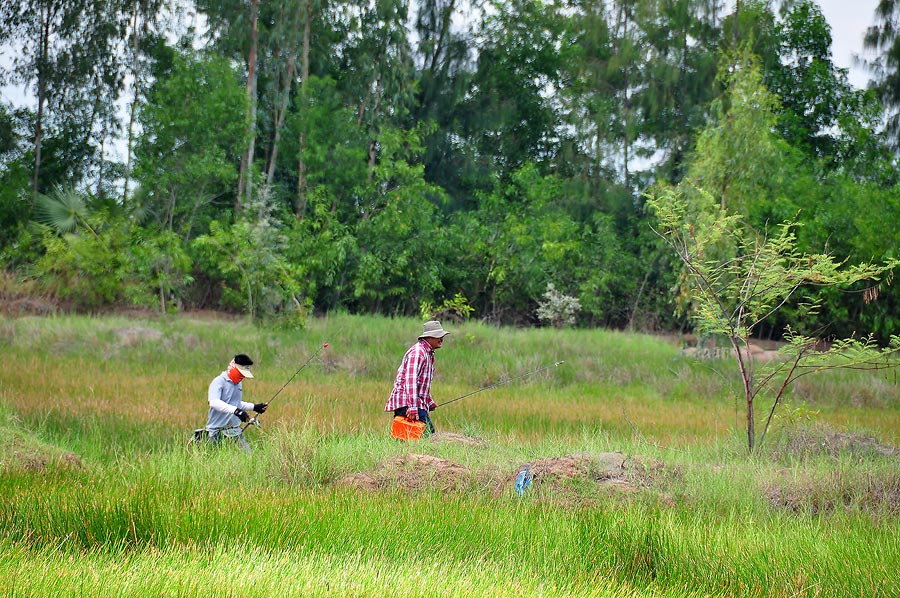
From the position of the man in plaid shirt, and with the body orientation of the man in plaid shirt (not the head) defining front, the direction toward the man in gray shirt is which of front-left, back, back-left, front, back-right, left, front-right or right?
back

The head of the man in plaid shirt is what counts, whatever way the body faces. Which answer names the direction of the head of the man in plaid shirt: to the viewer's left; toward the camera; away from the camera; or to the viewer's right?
to the viewer's right

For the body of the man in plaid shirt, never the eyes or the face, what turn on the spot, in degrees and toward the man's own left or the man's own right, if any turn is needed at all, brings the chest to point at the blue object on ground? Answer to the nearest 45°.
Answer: approximately 45° to the man's own right

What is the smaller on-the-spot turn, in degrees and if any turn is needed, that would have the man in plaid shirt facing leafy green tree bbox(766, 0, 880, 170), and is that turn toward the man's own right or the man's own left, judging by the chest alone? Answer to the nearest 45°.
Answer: approximately 45° to the man's own left

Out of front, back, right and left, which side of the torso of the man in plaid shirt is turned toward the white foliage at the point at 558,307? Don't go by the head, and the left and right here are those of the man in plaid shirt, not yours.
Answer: left

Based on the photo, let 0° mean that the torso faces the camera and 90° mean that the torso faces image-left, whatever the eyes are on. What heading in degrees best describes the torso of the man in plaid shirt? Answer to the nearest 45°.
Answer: approximately 270°

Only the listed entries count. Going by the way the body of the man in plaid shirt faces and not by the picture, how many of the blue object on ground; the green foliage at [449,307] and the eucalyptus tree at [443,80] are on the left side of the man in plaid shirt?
2

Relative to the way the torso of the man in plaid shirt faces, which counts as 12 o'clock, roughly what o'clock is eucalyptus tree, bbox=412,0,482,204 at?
The eucalyptus tree is roughly at 9 o'clock from the man in plaid shirt.

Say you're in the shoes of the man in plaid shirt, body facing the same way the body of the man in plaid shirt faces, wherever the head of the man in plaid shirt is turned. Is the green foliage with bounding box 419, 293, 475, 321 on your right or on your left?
on your left

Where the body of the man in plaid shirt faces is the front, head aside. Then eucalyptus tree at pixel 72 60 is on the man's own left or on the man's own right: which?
on the man's own left

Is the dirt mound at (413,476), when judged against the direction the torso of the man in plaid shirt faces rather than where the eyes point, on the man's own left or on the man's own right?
on the man's own right

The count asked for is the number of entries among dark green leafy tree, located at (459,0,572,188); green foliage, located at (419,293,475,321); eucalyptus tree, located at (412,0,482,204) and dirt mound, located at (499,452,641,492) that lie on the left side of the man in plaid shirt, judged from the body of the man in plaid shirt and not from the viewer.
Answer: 3
